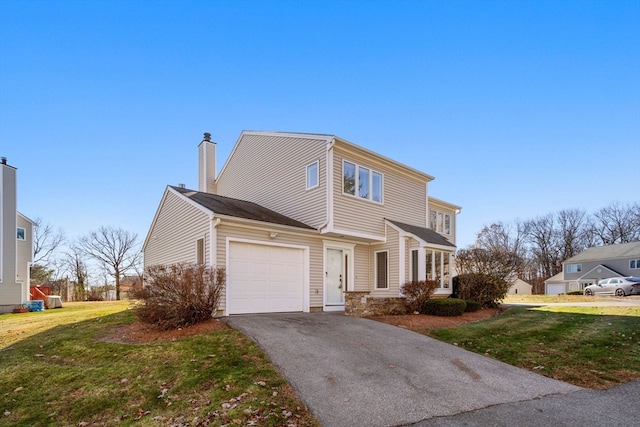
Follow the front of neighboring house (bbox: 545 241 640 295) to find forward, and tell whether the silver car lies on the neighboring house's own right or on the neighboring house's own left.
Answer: on the neighboring house's own left

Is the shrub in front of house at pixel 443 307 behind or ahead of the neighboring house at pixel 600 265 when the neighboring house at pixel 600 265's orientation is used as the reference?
ahead

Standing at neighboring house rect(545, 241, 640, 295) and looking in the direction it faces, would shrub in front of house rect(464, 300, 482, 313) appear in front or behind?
in front

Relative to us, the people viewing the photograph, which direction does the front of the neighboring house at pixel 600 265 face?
facing the viewer and to the left of the viewer
